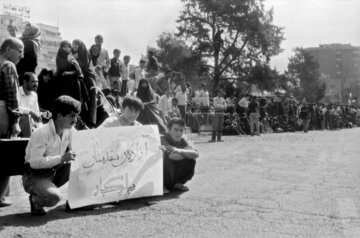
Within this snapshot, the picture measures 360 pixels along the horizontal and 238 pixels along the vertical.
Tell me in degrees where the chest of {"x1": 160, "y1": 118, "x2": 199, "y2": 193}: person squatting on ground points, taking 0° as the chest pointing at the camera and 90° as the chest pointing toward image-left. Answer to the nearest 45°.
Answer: approximately 315°

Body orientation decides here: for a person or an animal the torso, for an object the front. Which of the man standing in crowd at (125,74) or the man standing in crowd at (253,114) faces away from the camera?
the man standing in crowd at (253,114)

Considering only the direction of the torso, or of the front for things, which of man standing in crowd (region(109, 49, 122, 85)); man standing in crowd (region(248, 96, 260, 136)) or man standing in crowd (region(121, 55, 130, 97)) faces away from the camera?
man standing in crowd (region(248, 96, 260, 136))

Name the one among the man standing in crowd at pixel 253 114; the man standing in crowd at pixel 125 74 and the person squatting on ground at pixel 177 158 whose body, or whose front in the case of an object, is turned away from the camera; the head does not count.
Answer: the man standing in crowd at pixel 253 114

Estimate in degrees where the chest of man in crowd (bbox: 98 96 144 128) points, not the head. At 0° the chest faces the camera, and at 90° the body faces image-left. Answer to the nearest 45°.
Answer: approximately 315°

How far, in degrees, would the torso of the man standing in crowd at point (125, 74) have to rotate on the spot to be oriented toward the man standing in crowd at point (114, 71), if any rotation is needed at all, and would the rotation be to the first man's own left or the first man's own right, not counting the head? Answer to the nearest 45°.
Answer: approximately 45° to the first man's own right

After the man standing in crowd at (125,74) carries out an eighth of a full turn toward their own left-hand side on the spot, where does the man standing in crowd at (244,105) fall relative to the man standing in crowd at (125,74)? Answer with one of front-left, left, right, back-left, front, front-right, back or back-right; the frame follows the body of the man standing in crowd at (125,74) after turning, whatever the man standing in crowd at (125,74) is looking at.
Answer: front-left

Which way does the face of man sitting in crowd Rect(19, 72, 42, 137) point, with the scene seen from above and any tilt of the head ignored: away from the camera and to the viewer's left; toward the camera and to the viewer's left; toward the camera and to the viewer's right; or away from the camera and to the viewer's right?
toward the camera and to the viewer's right

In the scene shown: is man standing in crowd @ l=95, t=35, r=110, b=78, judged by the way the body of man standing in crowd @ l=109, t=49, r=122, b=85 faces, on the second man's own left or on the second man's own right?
on the second man's own right

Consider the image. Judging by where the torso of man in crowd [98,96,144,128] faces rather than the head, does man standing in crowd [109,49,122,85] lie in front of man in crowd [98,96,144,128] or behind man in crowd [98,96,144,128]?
behind

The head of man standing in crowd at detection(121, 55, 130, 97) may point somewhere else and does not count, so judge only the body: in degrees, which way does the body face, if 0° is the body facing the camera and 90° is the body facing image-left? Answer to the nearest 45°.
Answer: approximately 315°

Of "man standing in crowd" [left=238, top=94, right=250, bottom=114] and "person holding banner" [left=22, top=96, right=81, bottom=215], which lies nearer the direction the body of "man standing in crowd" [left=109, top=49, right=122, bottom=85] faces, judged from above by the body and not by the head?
the person holding banner

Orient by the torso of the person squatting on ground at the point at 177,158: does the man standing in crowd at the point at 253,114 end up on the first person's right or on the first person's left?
on the first person's left

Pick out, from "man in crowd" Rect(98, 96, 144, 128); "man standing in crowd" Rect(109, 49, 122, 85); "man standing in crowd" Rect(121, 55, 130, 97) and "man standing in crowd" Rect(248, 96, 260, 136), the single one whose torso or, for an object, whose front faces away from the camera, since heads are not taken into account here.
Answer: "man standing in crowd" Rect(248, 96, 260, 136)

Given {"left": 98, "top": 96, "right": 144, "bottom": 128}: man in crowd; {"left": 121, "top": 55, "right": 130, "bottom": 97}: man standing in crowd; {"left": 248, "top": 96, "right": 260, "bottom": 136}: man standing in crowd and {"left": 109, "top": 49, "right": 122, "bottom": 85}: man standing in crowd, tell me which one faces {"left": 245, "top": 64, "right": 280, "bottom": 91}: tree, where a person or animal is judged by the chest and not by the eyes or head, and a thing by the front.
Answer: {"left": 248, "top": 96, "right": 260, "bottom": 136}: man standing in crowd

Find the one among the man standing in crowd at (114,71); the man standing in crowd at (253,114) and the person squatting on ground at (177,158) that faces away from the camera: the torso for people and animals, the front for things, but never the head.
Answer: the man standing in crowd at (253,114)

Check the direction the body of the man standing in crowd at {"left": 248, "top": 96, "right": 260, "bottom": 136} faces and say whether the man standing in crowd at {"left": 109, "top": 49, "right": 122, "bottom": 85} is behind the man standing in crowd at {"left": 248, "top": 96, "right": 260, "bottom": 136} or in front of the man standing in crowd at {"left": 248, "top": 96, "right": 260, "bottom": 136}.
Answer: behind
